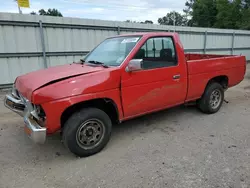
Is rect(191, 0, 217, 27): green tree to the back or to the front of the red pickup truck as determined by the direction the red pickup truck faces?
to the back

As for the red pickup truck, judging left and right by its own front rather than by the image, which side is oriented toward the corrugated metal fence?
right

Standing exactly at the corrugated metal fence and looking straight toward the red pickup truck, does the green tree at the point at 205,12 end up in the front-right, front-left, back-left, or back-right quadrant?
back-left

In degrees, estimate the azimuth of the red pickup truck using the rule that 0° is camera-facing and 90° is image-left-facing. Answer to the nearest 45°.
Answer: approximately 45°
